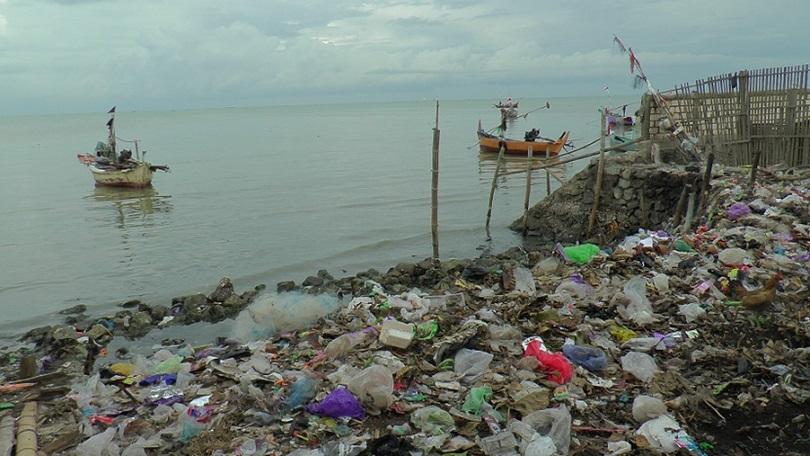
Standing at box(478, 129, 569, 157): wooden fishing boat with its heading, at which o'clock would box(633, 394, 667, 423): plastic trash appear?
The plastic trash is roughly at 3 o'clock from the wooden fishing boat.

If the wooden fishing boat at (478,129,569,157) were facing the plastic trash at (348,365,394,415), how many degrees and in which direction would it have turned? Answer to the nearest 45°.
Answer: approximately 90° to its right

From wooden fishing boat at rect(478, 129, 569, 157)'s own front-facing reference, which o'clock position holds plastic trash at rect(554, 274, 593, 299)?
The plastic trash is roughly at 3 o'clock from the wooden fishing boat.

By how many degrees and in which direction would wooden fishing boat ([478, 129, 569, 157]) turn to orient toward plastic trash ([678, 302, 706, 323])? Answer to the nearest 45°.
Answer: approximately 90° to its right

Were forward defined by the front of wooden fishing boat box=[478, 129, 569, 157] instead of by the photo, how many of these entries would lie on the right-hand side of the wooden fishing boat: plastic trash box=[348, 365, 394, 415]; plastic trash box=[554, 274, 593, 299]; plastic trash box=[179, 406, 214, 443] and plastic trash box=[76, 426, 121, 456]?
4

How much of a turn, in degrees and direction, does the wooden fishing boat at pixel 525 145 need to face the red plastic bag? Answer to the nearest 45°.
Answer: approximately 90° to its right

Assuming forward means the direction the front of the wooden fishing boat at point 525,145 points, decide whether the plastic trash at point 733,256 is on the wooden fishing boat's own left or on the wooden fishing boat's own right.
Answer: on the wooden fishing boat's own right

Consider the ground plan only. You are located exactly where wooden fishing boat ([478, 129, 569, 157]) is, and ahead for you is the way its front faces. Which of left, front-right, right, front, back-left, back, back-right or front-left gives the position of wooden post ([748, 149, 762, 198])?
right

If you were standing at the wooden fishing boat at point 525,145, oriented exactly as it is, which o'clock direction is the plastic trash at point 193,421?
The plastic trash is roughly at 3 o'clock from the wooden fishing boat.

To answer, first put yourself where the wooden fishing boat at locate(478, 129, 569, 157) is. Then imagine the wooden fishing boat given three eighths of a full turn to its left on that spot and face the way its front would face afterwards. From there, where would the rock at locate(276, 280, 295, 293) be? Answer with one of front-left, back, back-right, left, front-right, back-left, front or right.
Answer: back-left

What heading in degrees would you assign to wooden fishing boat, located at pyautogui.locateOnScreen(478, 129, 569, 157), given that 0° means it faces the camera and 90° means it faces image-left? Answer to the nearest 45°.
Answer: approximately 270°

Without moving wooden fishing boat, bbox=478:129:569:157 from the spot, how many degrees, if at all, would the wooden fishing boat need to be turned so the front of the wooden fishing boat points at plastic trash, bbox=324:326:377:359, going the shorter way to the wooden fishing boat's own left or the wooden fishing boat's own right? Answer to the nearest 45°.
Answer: approximately 90° to the wooden fishing boat's own right
